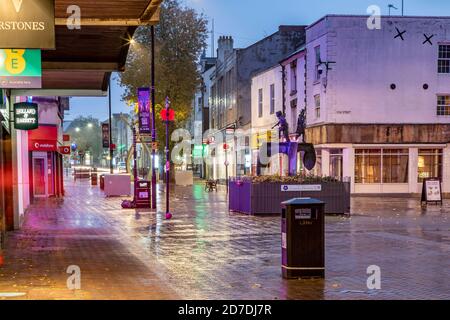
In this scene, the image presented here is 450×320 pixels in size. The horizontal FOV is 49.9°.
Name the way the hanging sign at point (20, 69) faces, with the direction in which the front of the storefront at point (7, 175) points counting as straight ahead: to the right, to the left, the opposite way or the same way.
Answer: to the right

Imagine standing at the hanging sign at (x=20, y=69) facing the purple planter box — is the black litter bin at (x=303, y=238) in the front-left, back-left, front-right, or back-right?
front-right

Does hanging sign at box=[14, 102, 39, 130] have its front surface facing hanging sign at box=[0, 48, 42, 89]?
yes

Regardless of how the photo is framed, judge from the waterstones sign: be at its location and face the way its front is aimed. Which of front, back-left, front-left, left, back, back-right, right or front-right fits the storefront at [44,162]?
back

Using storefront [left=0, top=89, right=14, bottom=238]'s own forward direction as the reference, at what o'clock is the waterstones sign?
The waterstones sign is roughly at 3 o'clock from the storefront.

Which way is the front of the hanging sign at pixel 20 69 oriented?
toward the camera

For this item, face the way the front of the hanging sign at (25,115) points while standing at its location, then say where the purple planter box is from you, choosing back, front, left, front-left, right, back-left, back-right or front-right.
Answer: left

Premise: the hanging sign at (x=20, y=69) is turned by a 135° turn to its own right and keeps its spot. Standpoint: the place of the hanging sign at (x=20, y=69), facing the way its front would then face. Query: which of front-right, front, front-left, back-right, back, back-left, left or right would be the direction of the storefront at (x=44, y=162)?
front-right

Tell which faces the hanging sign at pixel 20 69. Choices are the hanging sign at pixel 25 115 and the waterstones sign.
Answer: the hanging sign at pixel 25 115

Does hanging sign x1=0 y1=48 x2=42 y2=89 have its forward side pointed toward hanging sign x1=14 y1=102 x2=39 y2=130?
no

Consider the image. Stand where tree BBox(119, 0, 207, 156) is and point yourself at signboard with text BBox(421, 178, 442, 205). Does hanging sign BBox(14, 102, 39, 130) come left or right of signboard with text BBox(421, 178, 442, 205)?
right

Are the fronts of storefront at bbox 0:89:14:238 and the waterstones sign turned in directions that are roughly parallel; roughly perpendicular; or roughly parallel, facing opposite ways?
roughly perpendicular

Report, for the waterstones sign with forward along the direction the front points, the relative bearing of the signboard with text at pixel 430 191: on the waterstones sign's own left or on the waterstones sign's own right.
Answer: on the waterstones sign's own left

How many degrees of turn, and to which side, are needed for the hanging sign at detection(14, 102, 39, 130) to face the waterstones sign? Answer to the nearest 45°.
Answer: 0° — it already faces it

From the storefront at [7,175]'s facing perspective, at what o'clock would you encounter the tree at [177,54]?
The tree is roughly at 10 o'clock from the storefront.

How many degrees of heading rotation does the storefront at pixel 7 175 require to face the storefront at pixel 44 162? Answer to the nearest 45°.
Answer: approximately 90° to its left

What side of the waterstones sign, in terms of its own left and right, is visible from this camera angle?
front
